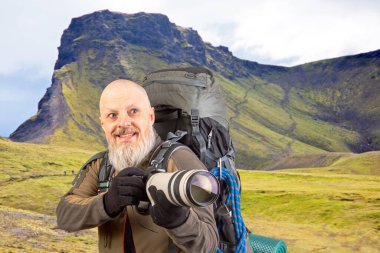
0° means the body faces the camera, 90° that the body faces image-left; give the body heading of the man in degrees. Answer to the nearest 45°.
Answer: approximately 45°

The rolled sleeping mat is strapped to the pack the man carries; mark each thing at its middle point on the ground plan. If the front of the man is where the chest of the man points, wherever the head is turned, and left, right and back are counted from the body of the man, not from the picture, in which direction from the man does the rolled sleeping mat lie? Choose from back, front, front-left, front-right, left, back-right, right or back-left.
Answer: back
